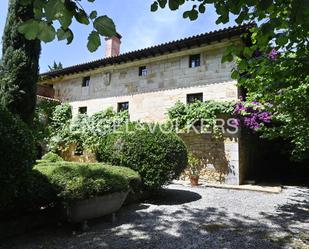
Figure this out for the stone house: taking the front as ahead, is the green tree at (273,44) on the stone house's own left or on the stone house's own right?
on the stone house's own left

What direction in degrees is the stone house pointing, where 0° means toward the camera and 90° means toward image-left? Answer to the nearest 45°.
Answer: approximately 45°

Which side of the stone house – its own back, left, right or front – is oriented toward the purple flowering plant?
left

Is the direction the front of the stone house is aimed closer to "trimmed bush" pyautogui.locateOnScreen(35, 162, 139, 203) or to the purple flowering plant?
the trimmed bush

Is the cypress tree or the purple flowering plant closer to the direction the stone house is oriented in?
the cypress tree

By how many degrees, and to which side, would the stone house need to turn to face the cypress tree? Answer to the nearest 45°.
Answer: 0° — it already faces it

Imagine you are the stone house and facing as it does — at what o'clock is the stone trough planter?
The stone trough planter is roughly at 11 o'clock from the stone house.
